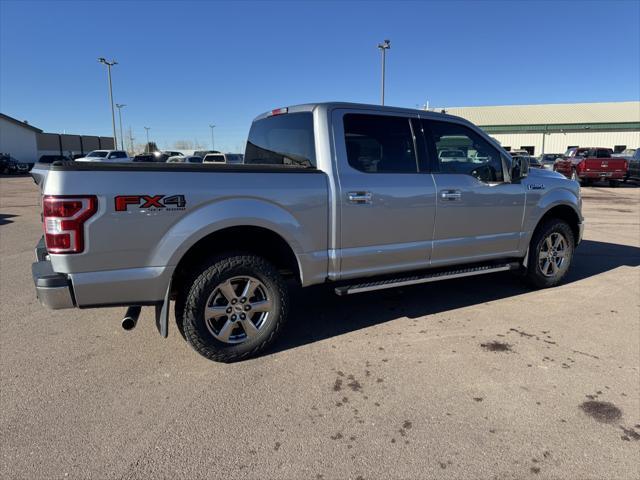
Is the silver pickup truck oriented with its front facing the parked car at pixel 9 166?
no

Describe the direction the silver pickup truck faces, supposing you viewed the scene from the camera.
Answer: facing away from the viewer and to the right of the viewer

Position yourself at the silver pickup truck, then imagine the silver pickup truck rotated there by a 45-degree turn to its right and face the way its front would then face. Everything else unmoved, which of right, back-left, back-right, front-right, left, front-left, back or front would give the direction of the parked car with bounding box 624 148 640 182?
front-left

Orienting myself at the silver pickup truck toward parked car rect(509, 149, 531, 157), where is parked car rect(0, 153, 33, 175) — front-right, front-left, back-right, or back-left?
front-left

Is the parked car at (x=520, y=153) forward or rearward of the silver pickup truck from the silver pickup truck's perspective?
forward

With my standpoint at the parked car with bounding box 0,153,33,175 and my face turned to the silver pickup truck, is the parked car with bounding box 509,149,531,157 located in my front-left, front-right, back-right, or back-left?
front-left
